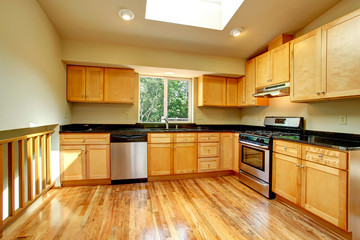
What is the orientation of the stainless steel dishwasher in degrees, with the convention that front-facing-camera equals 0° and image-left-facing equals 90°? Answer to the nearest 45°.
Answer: approximately 0°

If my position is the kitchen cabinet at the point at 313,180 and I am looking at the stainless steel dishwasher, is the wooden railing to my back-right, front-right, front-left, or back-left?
front-left

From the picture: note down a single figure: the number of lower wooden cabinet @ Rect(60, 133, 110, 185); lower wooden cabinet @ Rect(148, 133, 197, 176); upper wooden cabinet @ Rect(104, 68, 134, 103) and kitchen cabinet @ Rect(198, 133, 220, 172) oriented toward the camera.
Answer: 4

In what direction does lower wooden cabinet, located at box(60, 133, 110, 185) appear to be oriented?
toward the camera

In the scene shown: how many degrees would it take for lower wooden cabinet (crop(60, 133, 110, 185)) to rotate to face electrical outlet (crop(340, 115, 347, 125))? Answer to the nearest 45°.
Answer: approximately 45° to its left

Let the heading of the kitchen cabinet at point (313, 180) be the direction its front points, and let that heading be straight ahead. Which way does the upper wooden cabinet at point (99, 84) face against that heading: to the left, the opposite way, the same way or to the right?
to the left

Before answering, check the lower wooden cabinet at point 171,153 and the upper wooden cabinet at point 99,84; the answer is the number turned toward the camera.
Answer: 2

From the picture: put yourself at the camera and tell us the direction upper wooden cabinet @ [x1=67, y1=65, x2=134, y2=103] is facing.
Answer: facing the viewer

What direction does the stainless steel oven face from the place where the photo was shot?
facing the viewer and to the left of the viewer

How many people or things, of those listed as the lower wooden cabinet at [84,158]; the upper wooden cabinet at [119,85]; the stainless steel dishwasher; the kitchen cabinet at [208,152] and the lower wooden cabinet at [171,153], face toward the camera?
5

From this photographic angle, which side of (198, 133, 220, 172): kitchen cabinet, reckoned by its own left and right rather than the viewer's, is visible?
front

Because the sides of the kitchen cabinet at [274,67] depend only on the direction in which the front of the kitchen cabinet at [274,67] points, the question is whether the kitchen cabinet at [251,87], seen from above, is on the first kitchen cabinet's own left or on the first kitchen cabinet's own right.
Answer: on the first kitchen cabinet's own right

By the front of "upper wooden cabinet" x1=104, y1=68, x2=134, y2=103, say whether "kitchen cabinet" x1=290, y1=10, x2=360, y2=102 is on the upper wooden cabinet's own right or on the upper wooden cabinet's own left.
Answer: on the upper wooden cabinet's own left

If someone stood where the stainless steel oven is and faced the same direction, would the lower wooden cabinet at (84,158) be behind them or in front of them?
in front

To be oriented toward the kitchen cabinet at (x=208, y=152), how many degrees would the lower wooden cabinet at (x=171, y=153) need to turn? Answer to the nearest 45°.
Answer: approximately 90° to its left

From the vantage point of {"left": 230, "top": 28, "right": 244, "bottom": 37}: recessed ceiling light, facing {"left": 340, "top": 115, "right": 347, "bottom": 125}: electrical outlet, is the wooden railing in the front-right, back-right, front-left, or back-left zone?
back-right

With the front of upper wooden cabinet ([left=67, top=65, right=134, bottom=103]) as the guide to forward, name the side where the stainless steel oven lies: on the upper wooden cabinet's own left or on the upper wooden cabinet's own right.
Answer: on the upper wooden cabinet's own left
